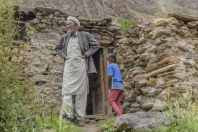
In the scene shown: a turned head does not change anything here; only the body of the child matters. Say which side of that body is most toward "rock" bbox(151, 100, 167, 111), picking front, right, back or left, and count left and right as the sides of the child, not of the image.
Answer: back

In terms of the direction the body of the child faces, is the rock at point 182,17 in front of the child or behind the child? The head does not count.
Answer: behind

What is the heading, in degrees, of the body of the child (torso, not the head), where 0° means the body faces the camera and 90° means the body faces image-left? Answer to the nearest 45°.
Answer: approximately 135°

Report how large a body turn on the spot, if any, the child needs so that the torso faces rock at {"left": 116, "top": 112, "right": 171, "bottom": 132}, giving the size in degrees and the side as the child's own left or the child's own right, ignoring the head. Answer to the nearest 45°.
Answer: approximately 135° to the child's own left

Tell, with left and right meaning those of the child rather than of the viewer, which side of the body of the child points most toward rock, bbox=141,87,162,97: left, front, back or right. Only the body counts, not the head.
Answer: back

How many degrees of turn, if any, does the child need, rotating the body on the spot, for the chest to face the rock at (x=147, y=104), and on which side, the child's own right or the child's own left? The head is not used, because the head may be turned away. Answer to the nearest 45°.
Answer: approximately 180°

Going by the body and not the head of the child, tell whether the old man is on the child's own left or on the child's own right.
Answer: on the child's own left

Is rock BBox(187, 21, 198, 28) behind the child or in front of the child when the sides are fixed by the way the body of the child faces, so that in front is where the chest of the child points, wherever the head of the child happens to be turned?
behind
